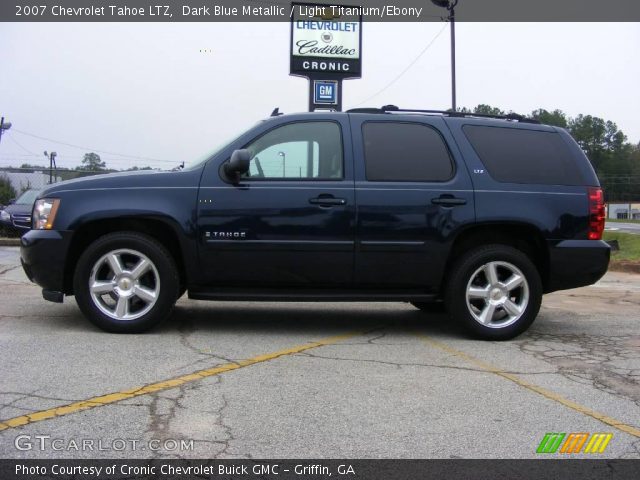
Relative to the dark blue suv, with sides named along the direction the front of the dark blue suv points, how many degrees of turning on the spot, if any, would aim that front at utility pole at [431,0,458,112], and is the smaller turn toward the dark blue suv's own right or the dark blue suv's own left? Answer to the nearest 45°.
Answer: approximately 90° to the dark blue suv's own right

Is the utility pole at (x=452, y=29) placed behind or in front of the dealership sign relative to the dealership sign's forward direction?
behind

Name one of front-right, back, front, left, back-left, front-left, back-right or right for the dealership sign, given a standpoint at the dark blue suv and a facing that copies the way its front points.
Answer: right

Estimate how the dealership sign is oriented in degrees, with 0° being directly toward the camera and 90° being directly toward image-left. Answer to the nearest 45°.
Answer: approximately 0°

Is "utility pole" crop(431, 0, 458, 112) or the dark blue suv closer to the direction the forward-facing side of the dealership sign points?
the dark blue suv

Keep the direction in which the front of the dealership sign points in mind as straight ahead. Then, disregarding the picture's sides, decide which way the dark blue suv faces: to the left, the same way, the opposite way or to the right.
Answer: to the right

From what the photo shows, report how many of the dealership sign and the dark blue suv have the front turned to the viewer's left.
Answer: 1

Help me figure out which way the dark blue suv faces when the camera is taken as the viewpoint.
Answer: facing to the left of the viewer
